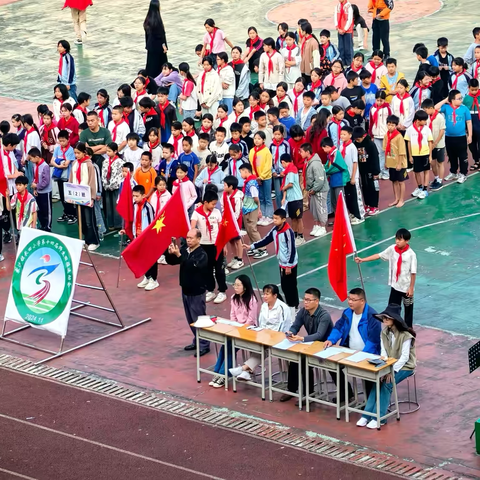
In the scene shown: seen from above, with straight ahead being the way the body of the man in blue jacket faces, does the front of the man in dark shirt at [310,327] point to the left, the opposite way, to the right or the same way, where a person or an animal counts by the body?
the same way

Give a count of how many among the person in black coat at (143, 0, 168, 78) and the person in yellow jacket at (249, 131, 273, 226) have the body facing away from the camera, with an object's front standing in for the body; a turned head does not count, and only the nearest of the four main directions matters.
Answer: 1

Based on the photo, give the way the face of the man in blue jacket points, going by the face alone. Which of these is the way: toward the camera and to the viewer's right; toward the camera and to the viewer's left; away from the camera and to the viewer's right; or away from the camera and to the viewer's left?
toward the camera and to the viewer's left

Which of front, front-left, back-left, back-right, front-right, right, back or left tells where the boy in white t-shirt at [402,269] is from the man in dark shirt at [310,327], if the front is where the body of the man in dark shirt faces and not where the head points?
back

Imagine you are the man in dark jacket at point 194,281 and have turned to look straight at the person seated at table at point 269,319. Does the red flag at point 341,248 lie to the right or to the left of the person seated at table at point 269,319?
left

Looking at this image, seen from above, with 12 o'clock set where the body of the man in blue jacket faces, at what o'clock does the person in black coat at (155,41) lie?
The person in black coat is roughly at 4 o'clock from the man in blue jacket.

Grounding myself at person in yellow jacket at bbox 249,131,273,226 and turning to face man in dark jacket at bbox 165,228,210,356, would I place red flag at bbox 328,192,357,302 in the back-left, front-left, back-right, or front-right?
front-left

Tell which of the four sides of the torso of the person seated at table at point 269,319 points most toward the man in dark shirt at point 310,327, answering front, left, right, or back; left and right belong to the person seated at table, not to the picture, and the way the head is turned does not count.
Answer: left

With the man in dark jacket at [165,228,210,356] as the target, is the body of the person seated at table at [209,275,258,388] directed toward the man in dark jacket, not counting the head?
no

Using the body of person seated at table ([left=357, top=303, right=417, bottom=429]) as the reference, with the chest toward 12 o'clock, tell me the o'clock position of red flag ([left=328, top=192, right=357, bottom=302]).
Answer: The red flag is roughly at 4 o'clock from the person seated at table.

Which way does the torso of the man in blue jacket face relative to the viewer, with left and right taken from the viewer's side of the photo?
facing the viewer and to the left of the viewer

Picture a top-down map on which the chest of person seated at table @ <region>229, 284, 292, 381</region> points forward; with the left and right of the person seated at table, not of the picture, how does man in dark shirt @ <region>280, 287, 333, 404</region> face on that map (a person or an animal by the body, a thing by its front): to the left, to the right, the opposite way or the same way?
the same way

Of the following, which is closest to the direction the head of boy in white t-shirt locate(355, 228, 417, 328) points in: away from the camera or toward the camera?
toward the camera

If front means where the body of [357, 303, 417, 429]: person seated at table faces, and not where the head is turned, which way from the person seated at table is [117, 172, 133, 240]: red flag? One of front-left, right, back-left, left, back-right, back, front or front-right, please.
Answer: right

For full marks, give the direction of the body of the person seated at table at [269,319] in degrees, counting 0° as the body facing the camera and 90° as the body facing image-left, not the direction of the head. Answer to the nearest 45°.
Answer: approximately 45°

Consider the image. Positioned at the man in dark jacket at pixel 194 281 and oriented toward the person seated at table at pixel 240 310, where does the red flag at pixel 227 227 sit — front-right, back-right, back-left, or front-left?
back-left

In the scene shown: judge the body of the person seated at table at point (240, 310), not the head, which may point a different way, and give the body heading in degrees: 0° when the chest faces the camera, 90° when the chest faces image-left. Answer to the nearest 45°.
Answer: approximately 45°

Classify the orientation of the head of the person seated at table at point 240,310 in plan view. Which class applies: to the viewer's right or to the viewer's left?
to the viewer's left

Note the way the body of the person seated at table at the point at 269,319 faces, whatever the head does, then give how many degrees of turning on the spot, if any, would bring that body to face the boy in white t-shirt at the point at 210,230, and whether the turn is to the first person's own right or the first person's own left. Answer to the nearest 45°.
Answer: approximately 135° to the first person's own right
